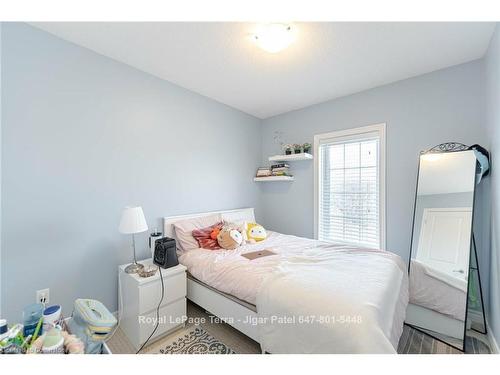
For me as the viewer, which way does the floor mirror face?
facing the viewer and to the left of the viewer

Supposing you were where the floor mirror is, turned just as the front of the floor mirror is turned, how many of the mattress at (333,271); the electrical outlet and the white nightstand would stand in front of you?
3

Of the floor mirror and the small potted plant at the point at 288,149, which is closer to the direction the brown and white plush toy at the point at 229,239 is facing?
the floor mirror

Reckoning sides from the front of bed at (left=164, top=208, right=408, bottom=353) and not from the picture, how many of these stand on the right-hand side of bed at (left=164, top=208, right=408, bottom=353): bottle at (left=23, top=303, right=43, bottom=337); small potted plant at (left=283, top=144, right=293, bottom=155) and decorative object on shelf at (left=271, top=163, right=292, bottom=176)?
1

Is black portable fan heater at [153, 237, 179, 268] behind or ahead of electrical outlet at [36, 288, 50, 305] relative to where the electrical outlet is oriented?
ahead

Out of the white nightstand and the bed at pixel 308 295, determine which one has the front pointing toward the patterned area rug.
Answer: the white nightstand

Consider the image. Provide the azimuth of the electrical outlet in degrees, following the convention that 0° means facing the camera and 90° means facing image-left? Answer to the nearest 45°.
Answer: approximately 315°

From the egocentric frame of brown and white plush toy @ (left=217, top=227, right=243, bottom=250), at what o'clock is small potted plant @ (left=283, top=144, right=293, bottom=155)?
The small potted plant is roughly at 9 o'clock from the brown and white plush toy.

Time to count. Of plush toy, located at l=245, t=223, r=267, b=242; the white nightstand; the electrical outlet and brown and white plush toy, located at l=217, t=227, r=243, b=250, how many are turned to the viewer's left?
0

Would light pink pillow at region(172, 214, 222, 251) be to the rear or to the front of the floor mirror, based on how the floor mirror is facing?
to the front

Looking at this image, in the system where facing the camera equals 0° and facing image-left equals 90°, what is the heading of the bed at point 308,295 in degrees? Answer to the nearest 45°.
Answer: approximately 315°
